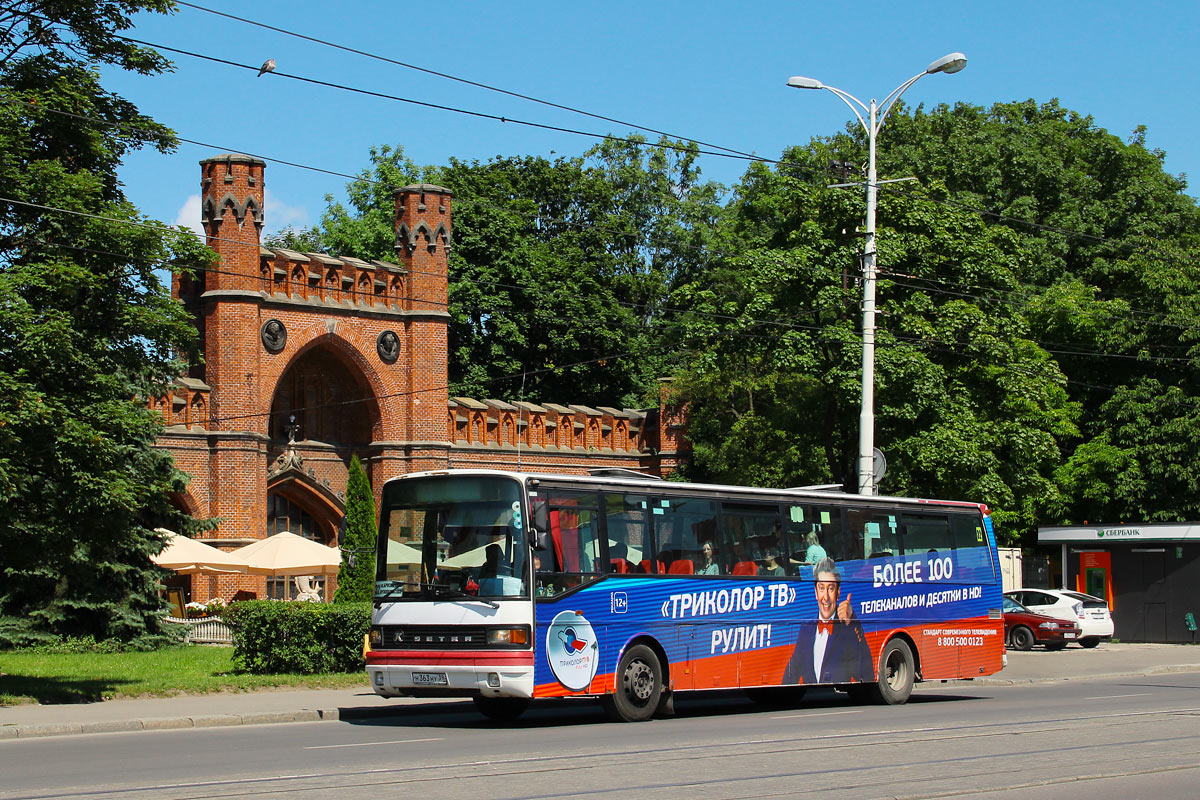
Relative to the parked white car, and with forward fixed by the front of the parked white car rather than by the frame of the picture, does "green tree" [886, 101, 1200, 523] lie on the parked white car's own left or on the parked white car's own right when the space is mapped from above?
on the parked white car's own right

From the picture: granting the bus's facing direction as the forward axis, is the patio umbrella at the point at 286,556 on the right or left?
on its right

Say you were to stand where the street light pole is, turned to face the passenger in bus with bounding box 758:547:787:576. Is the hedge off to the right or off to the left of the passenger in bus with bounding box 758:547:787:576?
right

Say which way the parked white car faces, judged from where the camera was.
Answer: facing away from the viewer and to the left of the viewer

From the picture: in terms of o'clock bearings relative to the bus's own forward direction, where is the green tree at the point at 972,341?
The green tree is roughly at 5 o'clock from the bus.

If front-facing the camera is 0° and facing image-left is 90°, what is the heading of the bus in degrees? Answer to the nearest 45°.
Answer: approximately 45°

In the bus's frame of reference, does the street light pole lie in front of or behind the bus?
behind

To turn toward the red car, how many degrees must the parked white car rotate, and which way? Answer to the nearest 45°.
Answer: approximately 90° to its left
